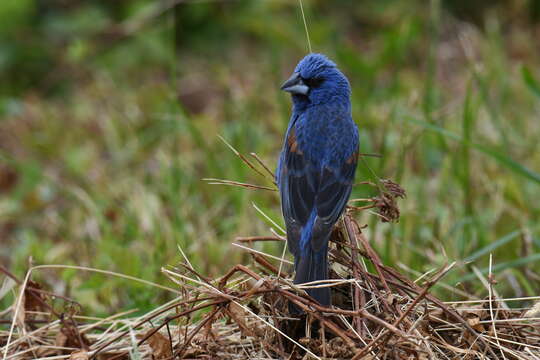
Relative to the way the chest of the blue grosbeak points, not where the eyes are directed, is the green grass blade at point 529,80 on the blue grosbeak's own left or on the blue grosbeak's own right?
on the blue grosbeak's own right

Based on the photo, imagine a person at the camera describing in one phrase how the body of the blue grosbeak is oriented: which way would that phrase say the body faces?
away from the camera
